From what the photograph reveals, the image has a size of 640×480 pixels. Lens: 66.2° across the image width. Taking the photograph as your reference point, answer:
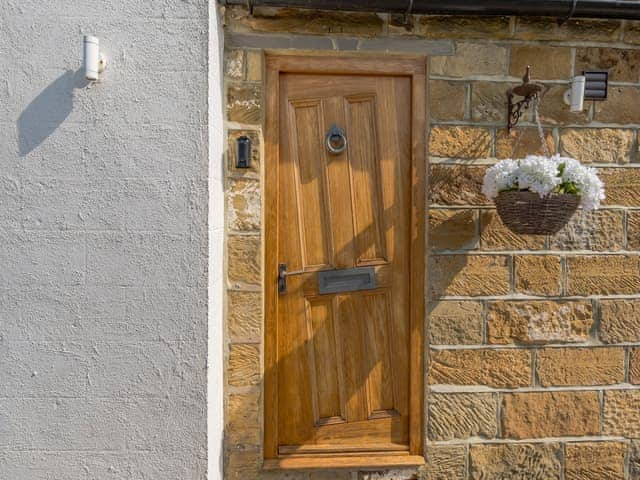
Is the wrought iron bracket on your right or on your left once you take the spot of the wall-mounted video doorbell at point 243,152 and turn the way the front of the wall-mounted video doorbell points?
on your left

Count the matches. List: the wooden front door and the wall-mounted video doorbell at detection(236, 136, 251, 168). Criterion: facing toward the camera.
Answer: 2

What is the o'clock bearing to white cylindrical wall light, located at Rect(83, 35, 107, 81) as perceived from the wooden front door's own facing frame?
The white cylindrical wall light is roughly at 2 o'clock from the wooden front door.

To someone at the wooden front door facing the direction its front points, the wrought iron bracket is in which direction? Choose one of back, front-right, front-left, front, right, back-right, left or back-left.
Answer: left

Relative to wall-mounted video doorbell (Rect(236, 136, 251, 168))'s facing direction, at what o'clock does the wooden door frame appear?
The wooden door frame is roughly at 9 o'clock from the wall-mounted video doorbell.

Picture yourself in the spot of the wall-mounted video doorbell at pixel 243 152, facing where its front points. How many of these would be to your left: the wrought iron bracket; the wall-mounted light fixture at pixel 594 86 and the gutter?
3

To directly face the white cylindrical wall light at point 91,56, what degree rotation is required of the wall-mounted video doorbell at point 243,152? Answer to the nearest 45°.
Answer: approximately 45° to its right

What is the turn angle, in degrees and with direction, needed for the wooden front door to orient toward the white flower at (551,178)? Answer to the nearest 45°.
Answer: approximately 90° to its left

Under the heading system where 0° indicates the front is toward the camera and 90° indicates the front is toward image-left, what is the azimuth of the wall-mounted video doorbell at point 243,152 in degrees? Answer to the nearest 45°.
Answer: approximately 0°
